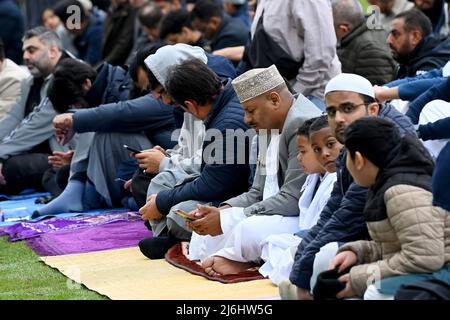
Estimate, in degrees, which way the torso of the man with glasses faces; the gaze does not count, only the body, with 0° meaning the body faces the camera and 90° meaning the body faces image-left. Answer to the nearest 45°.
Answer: approximately 45°

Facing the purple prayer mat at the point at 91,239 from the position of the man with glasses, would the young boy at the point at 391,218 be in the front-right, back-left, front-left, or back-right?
back-left

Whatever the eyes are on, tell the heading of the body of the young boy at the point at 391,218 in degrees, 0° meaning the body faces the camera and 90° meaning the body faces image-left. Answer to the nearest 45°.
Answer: approximately 90°

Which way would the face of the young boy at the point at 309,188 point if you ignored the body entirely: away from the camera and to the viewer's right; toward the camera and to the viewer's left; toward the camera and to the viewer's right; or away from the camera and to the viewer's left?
toward the camera and to the viewer's left

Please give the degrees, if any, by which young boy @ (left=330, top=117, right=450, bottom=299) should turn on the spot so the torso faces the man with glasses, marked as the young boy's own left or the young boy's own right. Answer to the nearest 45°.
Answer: approximately 45° to the young boy's own right

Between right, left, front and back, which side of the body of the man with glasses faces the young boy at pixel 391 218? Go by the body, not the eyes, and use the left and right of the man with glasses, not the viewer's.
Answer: left
